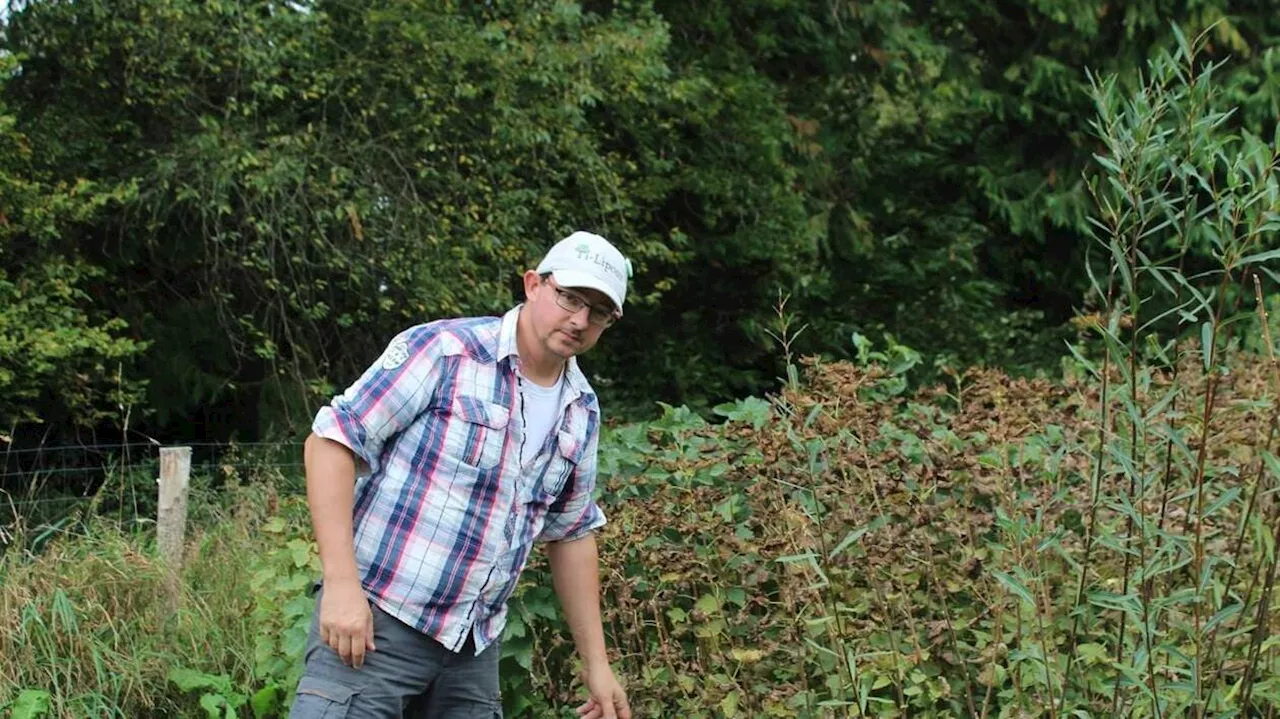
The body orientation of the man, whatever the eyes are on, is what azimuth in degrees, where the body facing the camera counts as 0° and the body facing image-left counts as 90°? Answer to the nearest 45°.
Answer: approximately 315°

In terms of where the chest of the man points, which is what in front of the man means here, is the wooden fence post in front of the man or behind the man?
behind
